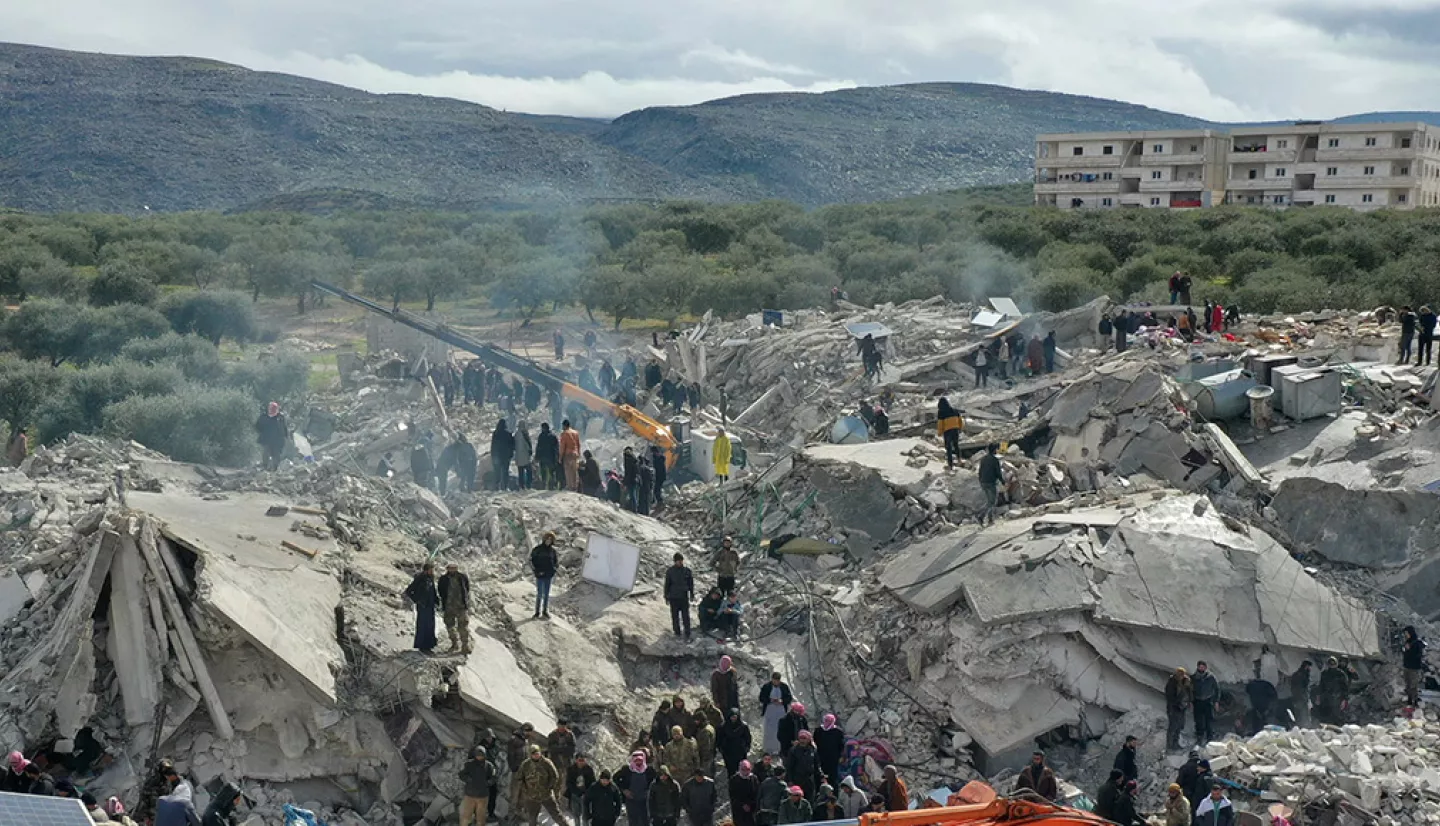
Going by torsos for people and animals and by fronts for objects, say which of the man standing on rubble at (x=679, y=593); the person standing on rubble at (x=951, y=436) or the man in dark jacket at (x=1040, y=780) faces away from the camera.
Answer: the person standing on rubble

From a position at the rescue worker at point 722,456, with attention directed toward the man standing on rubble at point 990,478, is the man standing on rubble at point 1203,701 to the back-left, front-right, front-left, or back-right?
front-right

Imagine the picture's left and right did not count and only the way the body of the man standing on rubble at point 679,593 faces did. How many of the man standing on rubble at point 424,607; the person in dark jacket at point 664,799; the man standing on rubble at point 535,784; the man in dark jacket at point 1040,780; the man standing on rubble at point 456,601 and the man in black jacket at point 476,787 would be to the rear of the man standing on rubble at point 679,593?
0

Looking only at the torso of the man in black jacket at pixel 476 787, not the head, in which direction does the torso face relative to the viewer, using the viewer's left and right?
facing the viewer

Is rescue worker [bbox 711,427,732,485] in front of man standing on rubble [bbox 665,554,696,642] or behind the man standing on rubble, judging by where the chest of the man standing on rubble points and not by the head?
behind

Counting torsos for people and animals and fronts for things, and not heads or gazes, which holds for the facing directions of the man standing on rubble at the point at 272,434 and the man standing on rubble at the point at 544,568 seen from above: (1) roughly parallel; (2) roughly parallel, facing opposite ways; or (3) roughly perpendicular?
roughly parallel

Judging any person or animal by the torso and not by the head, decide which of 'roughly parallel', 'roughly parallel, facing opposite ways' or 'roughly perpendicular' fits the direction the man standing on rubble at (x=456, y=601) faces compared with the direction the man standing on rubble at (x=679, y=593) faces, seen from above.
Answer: roughly parallel

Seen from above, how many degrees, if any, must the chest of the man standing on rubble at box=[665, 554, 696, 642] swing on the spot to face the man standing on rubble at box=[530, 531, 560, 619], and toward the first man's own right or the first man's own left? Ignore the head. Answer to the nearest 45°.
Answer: approximately 90° to the first man's own right

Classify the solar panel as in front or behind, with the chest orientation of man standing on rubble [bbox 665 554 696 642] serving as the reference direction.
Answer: in front

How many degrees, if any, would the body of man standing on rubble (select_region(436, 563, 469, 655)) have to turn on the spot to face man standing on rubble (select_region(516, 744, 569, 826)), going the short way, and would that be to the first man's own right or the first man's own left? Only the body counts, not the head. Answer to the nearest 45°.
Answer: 0° — they already face them

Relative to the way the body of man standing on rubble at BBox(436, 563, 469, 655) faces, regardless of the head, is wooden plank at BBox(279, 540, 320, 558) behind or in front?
behind

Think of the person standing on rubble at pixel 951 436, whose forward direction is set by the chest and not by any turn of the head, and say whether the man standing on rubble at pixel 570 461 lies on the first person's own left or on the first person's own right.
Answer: on the first person's own left

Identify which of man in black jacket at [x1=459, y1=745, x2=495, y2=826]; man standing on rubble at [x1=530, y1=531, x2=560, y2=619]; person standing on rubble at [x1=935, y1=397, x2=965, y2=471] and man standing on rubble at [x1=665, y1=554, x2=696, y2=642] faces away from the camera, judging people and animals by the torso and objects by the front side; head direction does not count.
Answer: the person standing on rubble

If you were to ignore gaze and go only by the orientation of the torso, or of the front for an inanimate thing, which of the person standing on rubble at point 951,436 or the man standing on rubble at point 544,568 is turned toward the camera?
the man standing on rubble

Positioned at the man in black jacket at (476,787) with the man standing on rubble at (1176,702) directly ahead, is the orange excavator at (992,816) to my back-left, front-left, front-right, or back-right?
front-right

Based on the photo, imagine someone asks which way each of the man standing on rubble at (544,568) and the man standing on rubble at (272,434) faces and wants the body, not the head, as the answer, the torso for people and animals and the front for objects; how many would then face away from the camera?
0

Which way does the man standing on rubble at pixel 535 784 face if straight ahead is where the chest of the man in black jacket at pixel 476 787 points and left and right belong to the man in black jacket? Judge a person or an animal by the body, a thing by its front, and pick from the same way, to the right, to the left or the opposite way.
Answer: the same way

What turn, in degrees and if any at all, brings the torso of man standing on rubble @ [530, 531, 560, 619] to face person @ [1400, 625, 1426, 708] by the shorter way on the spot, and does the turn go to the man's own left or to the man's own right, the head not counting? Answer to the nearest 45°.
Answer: approximately 90° to the man's own left
